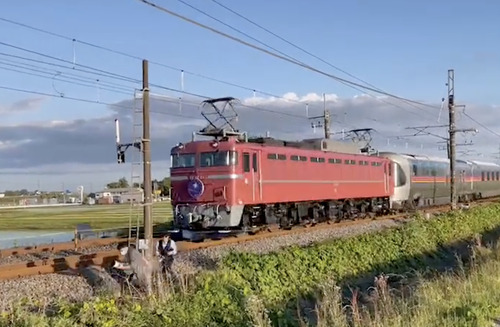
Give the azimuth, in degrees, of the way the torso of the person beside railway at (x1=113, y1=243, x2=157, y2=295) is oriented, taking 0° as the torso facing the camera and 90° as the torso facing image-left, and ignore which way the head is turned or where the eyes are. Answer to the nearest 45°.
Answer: approximately 90°

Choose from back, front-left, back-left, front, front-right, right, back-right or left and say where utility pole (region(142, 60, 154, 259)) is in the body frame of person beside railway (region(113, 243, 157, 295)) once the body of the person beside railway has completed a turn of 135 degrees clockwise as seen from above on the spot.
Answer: front-left

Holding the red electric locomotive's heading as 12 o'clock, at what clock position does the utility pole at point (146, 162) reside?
The utility pole is roughly at 11 o'clock from the red electric locomotive.

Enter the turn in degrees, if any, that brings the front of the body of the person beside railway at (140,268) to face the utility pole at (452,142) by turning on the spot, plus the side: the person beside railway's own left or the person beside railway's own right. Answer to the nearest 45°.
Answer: approximately 135° to the person beside railway's own right

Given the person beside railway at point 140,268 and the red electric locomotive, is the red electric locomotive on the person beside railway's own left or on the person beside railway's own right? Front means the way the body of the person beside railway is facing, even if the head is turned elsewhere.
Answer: on the person beside railway's own right
